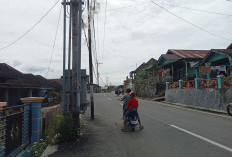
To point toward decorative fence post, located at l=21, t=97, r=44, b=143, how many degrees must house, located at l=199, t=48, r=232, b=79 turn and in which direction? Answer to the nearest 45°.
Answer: approximately 45° to its left

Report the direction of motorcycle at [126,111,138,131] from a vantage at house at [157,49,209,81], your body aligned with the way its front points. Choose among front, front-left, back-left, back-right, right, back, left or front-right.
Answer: front-left

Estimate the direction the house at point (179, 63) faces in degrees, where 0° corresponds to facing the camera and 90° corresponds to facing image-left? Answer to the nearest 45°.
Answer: approximately 45°

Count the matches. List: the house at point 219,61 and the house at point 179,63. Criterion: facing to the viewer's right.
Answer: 0

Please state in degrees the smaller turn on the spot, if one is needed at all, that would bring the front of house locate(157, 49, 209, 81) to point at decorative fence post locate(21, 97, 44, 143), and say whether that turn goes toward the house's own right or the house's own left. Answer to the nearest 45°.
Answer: approximately 45° to the house's own left

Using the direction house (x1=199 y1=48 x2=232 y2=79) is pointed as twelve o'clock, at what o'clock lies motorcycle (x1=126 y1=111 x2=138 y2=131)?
The motorcycle is roughly at 11 o'clock from the house.

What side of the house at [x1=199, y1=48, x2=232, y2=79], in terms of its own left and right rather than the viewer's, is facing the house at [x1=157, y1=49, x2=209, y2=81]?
right

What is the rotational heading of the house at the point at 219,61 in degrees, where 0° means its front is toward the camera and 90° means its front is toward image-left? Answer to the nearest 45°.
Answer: approximately 45°

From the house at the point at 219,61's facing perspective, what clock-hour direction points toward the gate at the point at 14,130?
The gate is roughly at 11 o'clock from the house.
